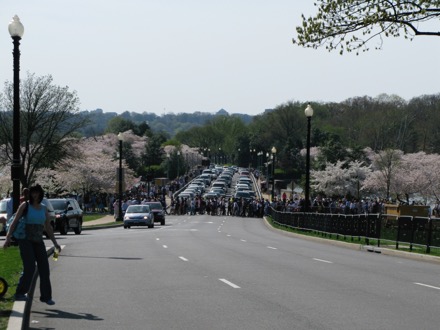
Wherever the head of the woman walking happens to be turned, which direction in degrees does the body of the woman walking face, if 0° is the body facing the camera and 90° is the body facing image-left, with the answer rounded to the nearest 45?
approximately 315°

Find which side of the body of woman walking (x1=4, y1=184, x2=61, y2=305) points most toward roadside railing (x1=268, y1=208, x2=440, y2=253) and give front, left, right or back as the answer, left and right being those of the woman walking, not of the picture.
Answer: left

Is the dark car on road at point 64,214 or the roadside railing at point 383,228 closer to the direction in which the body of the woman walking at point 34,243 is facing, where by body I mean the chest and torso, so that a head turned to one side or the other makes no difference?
the roadside railing

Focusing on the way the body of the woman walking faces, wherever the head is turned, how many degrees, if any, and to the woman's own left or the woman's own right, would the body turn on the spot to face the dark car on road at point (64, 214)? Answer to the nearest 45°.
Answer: approximately 135° to the woman's own left
